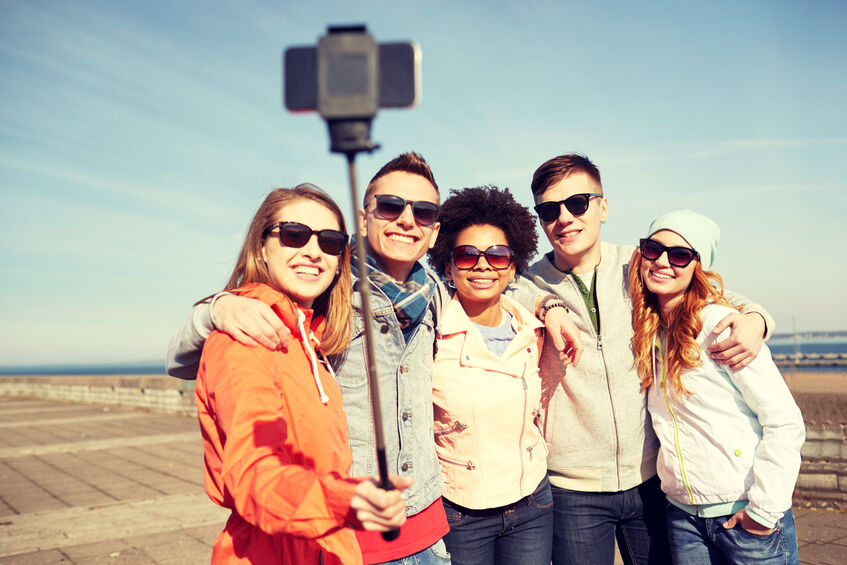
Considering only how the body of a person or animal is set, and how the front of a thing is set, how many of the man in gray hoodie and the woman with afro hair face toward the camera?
2

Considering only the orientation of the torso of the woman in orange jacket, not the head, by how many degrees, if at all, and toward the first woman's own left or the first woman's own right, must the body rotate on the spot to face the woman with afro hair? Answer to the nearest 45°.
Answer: approximately 90° to the first woman's own left

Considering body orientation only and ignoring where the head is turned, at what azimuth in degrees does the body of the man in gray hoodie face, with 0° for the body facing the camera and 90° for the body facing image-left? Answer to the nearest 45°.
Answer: approximately 0°

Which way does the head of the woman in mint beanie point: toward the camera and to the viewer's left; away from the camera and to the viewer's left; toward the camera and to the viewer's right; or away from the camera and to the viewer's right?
toward the camera and to the viewer's left

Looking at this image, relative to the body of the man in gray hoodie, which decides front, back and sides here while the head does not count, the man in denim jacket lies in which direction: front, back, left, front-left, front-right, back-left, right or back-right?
front-right
